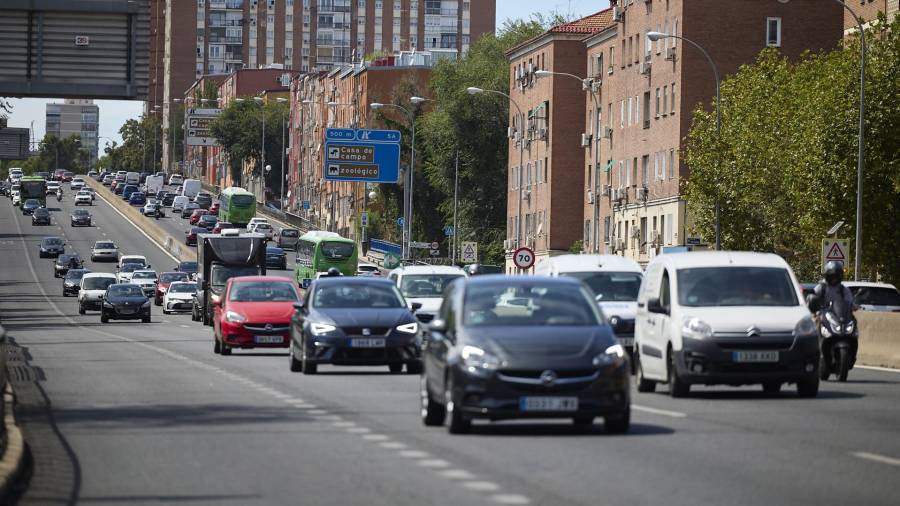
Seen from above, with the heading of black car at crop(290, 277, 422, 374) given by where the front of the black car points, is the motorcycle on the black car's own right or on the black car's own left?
on the black car's own left

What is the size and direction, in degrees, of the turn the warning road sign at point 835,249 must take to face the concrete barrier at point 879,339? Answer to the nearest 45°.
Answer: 0° — it already faces it

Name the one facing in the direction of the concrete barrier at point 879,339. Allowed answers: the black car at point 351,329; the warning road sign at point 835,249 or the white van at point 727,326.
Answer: the warning road sign

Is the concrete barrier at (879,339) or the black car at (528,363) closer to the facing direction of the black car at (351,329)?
the black car

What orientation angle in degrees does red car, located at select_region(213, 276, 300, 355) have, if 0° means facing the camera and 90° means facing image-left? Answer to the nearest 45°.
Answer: approximately 0°

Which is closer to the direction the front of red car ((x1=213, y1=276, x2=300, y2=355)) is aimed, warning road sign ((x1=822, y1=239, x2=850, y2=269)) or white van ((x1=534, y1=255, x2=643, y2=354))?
the white van
